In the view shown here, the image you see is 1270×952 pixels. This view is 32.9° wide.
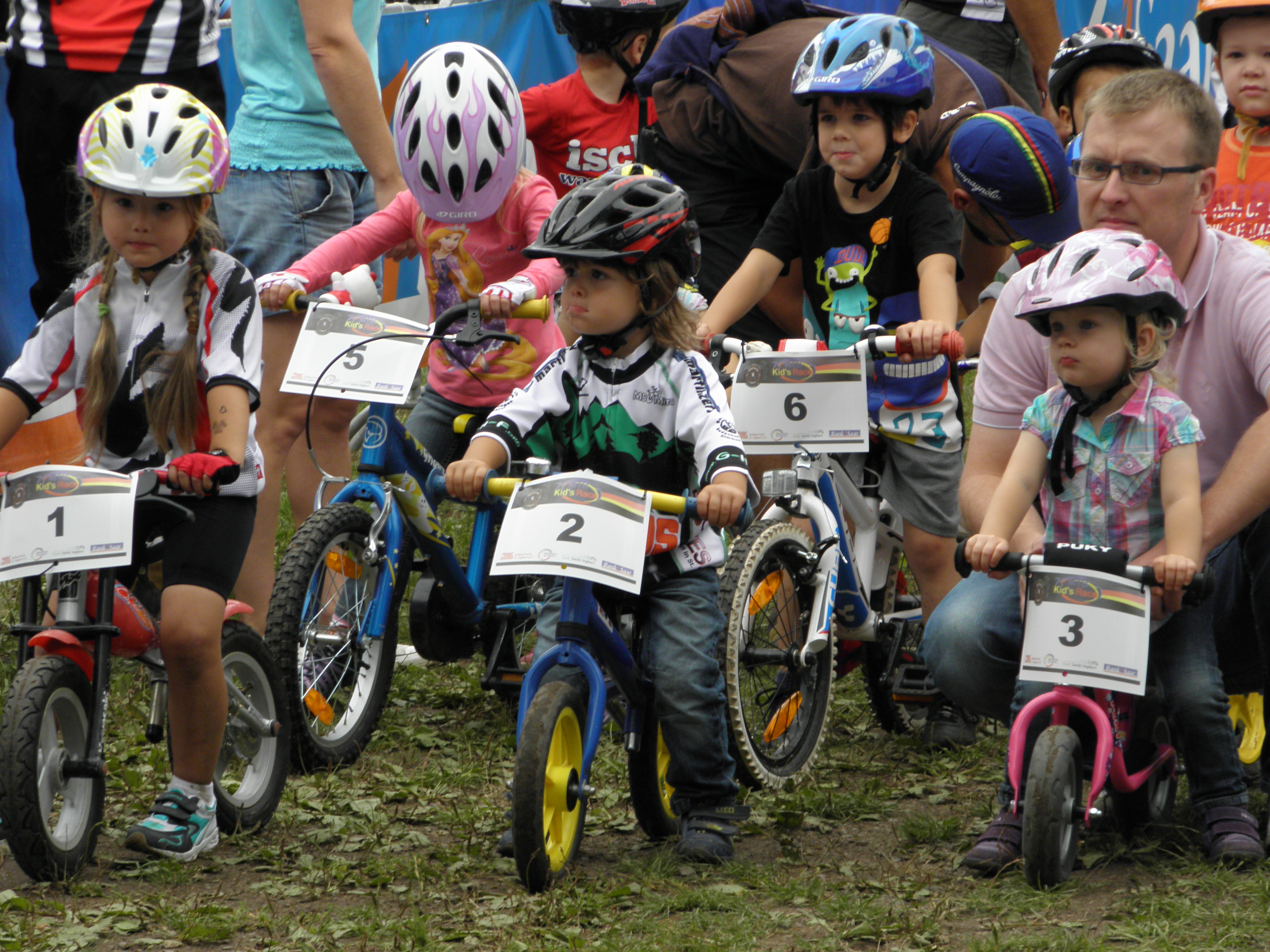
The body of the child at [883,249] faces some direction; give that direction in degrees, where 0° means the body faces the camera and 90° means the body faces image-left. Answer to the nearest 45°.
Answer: approximately 45°

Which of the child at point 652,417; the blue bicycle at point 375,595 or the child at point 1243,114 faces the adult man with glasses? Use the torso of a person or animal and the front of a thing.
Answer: the child at point 1243,114

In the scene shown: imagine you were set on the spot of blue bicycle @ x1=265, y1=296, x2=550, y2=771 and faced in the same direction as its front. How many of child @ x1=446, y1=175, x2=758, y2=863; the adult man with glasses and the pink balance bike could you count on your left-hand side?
3

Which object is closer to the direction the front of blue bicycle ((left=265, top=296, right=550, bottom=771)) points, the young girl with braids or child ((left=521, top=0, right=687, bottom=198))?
the young girl with braids

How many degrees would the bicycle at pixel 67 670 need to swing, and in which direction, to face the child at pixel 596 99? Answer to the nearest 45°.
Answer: approximately 180°

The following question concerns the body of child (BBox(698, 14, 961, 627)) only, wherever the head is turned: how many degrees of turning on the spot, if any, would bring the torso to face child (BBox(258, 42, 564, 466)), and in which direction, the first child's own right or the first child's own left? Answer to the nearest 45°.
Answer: approximately 45° to the first child's own right

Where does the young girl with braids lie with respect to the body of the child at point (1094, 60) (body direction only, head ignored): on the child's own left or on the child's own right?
on the child's own right
